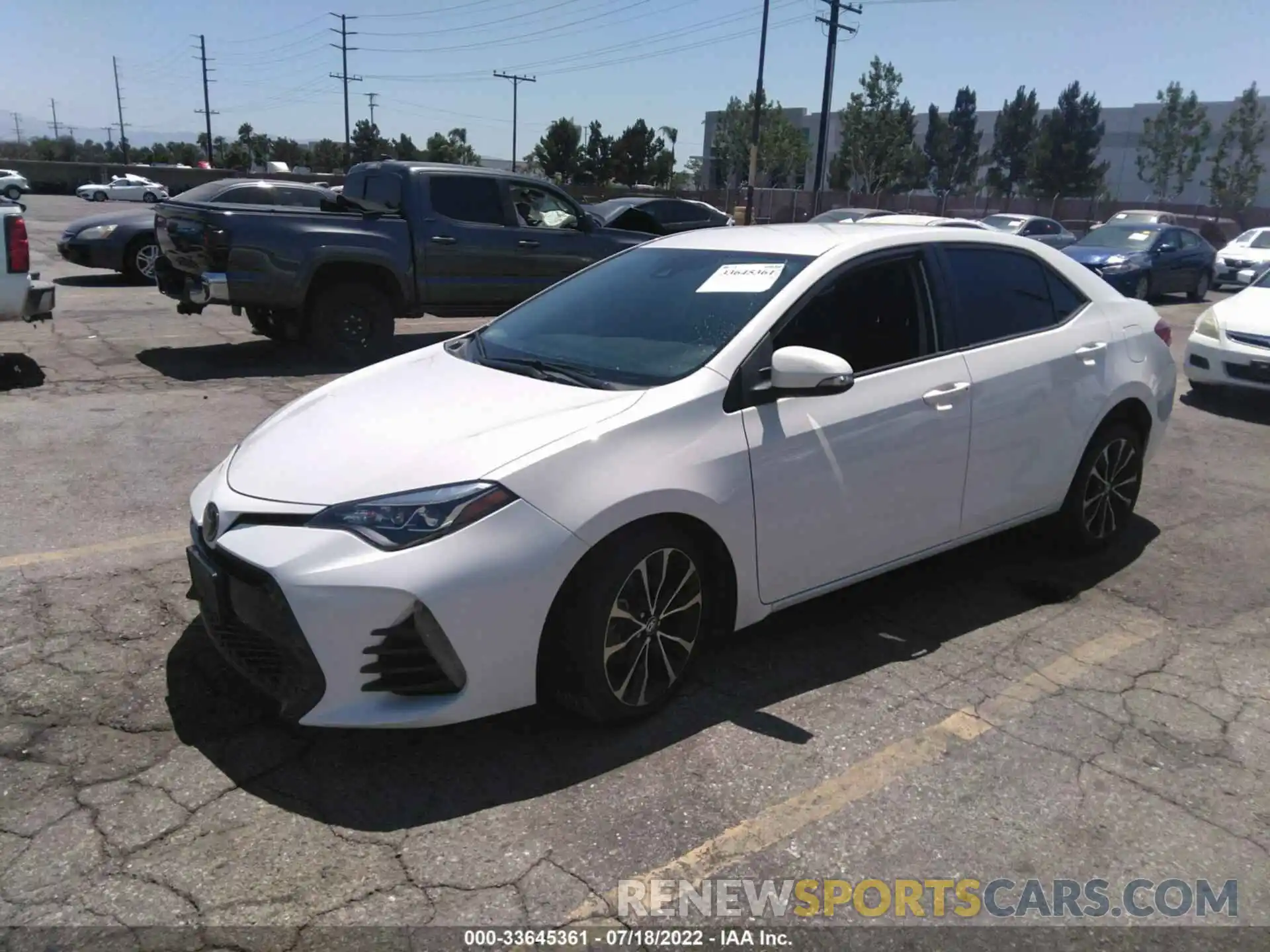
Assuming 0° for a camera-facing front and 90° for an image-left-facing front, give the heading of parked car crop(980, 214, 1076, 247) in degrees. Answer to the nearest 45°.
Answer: approximately 45°

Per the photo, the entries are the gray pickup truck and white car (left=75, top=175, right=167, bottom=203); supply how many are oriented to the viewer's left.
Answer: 1

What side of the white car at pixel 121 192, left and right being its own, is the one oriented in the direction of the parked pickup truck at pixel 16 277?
left

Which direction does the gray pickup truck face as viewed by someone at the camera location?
facing away from the viewer and to the right of the viewer

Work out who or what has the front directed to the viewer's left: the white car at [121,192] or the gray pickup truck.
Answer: the white car

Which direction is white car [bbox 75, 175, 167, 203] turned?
to the viewer's left

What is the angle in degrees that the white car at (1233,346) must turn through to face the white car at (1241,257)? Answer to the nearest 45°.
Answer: approximately 135° to its right

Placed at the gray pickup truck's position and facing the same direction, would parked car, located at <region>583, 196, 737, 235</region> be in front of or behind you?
in front
